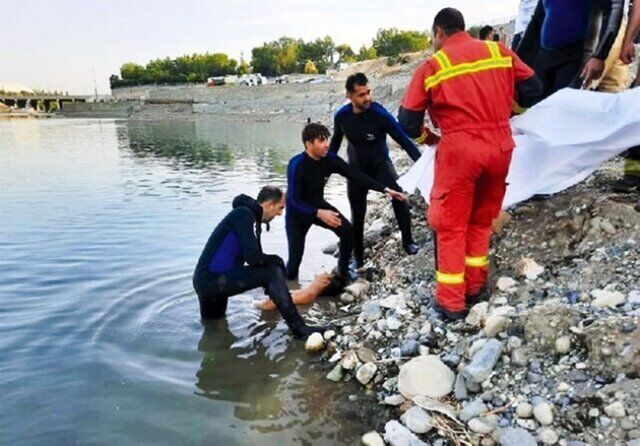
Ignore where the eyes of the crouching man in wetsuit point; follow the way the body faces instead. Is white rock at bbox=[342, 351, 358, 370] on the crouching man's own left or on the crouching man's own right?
on the crouching man's own right

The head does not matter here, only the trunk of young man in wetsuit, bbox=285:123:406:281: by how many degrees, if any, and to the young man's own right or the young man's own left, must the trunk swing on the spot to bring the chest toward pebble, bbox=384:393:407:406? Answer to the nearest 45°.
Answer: approximately 45° to the young man's own right

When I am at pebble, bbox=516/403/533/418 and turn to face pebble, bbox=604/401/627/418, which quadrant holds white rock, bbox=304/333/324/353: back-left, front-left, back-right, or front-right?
back-left

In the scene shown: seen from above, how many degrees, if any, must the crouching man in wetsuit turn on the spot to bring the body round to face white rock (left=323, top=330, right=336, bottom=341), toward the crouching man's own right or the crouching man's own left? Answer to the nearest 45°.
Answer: approximately 45° to the crouching man's own right

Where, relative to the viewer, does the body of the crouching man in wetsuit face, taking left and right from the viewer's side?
facing to the right of the viewer

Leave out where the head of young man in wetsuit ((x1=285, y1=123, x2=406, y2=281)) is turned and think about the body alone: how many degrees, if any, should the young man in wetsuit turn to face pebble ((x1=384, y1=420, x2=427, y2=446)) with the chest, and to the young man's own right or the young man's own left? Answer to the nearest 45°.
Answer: approximately 45° to the young man's own right

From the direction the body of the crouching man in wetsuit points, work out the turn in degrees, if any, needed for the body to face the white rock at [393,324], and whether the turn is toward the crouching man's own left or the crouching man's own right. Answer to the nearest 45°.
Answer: approximately 45° to the crouching man's own right

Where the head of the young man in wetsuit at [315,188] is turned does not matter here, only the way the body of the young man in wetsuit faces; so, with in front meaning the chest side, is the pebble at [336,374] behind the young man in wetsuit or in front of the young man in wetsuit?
in front

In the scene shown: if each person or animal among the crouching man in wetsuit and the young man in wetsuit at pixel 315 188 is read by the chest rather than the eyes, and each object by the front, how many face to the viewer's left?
0

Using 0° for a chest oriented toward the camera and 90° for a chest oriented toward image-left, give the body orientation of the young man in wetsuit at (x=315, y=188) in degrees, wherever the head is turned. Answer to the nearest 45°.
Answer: approximately 315°

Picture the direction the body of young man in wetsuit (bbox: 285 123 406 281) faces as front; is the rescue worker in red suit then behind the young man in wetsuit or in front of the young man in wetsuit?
in front

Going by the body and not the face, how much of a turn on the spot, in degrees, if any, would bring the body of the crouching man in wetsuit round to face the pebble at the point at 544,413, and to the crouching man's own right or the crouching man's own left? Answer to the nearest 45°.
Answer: approximately 45° to the crouching man's own right
